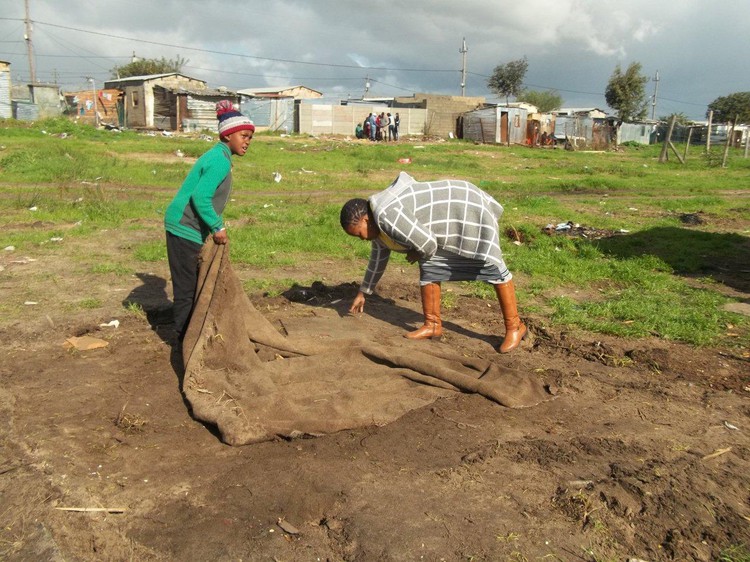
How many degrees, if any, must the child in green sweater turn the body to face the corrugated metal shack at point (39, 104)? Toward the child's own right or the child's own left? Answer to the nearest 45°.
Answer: approximately 90° to the child's own left

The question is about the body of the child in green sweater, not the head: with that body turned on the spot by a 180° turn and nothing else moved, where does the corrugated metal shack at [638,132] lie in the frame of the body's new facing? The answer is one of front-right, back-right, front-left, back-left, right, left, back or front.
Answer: back-right

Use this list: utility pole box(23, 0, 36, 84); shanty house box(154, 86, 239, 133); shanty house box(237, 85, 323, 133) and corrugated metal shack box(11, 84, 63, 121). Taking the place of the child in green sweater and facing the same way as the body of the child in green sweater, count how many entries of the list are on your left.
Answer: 4

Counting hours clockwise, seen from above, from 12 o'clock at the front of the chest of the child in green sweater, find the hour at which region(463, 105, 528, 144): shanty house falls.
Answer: The shanty house is roughly at 10 o'clock from the child in green sweater.

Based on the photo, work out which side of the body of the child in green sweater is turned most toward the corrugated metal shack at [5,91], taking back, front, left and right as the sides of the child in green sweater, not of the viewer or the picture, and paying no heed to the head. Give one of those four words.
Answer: left

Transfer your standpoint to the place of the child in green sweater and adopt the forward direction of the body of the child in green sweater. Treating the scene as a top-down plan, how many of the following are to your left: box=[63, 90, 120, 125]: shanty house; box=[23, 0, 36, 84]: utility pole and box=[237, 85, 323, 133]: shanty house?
3

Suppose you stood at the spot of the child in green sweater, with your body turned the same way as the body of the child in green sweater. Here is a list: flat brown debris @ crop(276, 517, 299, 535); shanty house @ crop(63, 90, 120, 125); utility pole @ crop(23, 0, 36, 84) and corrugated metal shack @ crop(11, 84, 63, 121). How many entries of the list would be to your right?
1

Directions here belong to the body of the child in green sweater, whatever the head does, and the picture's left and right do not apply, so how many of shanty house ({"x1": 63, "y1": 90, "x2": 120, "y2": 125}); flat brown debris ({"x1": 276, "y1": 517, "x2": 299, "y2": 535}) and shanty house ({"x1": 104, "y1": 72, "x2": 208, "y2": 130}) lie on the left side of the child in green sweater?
2

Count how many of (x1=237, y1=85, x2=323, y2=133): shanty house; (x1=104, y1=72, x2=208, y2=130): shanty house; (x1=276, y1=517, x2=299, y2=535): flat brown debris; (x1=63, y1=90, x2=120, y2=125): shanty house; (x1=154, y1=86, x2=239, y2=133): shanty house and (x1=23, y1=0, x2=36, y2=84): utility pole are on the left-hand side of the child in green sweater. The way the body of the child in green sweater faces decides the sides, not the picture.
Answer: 5

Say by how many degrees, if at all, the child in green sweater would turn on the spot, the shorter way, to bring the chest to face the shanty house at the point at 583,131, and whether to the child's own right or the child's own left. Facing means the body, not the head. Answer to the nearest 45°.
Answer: approximately 45° to the child's own left

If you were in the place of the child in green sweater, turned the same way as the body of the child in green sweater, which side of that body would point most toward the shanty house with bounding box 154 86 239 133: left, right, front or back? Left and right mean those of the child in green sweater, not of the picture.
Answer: left

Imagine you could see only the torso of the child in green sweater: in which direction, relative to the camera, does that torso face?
to the viewer's right
